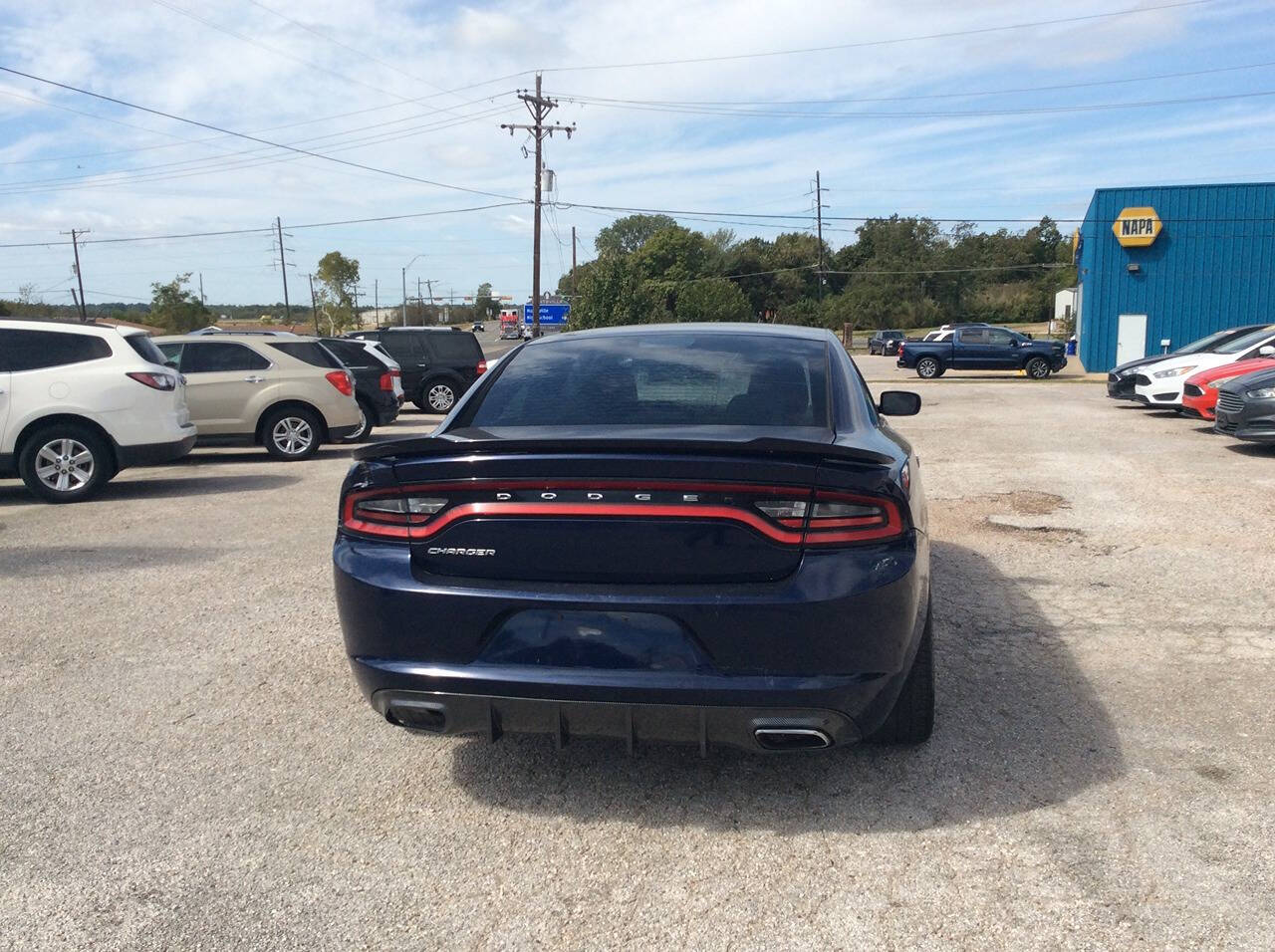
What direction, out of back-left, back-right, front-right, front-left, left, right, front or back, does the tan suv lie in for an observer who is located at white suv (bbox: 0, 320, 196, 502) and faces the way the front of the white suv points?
back-right

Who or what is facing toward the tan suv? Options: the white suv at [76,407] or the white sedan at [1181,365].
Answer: the white sedan

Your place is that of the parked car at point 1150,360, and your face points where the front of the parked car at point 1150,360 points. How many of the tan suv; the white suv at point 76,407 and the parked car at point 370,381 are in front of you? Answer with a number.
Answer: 3

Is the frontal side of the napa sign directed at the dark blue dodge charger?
yes

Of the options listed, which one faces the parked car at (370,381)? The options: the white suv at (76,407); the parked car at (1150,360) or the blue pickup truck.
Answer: the parked car at (1150,360)

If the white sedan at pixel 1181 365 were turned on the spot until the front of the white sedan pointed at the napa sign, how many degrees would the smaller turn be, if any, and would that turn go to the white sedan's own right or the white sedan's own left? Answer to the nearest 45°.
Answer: approximately 135° to the white sedan's own right

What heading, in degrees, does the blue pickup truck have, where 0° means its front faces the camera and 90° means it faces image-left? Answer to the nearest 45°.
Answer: approximately 270°

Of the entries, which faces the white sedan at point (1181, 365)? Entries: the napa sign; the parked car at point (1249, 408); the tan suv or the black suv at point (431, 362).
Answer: the napa sign

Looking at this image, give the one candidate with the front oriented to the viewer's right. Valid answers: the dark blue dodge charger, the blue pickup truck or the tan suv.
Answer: the blue pickup truck

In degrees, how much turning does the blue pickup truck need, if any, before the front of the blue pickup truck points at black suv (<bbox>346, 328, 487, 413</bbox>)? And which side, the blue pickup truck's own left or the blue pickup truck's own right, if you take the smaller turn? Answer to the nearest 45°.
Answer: approximately 135° to the blue pickup truck's own right
